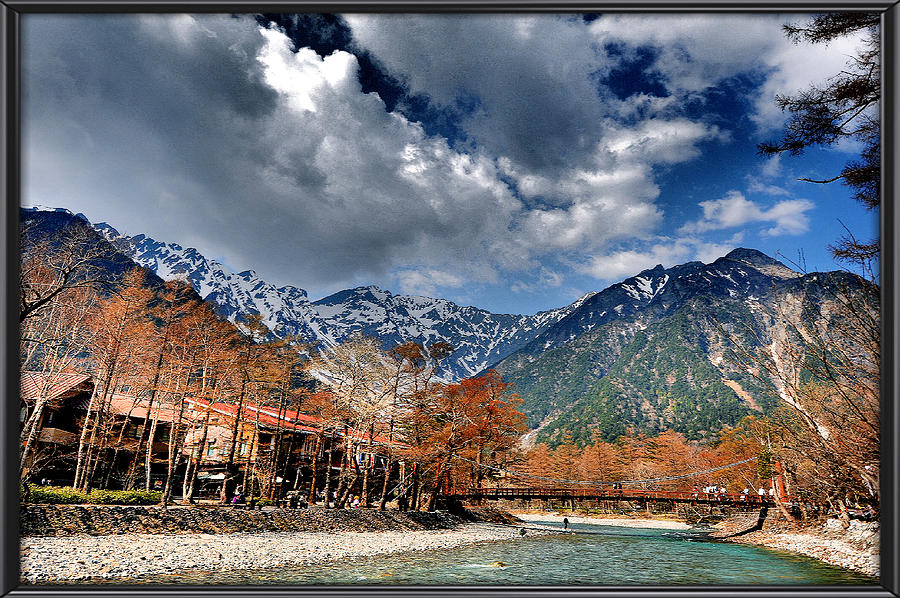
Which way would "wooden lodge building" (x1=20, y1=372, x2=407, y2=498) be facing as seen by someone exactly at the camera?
facing the viewer and to the right of the viewer

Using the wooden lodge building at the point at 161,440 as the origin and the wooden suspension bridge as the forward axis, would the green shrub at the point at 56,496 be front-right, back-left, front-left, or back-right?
back-right

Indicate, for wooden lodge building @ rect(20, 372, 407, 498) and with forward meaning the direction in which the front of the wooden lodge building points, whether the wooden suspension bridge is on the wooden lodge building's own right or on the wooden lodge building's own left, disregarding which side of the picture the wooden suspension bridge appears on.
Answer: on the wooden lodge building's own left
